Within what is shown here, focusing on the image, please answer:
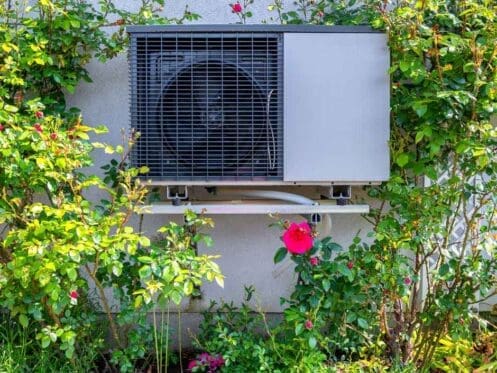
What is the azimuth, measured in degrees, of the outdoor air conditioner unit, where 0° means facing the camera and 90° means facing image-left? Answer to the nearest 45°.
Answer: approximately 0°
